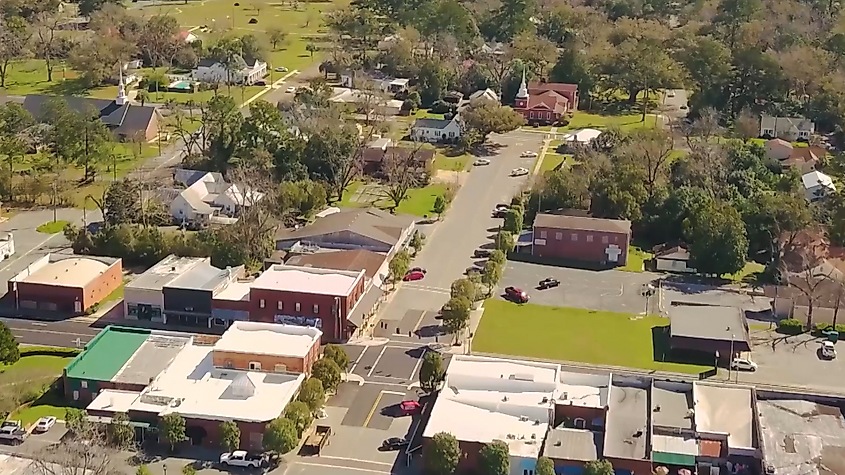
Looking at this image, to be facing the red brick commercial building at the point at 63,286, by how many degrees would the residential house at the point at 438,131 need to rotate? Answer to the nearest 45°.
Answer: approximately 45° to its right

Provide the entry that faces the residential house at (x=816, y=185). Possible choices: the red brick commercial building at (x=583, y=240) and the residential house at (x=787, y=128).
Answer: the residential house at (x=787, y=128)

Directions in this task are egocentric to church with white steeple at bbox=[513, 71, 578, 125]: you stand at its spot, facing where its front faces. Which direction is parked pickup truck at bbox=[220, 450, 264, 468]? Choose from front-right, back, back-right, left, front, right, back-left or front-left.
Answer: front

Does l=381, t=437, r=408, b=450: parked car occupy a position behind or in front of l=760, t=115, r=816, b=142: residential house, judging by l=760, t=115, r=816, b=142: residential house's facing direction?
in front

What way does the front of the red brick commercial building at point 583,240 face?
toward the camera

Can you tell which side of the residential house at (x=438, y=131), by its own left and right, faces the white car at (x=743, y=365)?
front

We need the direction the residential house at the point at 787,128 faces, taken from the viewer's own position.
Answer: facing the viewer

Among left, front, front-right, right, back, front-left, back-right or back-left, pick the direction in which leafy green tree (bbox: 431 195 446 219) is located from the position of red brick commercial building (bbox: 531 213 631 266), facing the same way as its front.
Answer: back-right

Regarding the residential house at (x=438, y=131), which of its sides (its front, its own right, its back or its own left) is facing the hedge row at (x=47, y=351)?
front
